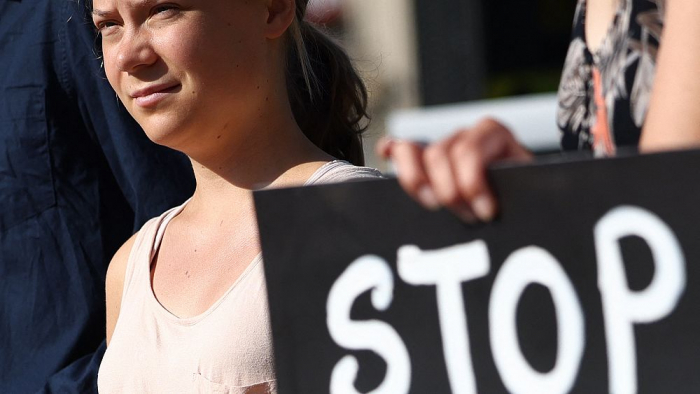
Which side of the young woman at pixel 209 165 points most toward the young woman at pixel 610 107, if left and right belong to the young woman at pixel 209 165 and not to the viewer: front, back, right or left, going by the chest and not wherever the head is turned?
left

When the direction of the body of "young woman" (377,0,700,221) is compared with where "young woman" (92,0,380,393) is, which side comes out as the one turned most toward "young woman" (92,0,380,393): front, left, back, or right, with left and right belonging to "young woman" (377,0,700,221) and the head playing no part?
right

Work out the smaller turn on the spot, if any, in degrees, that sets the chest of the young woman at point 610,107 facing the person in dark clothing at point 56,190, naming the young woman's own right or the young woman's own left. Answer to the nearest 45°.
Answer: approximately 90° to the young woman's own right
